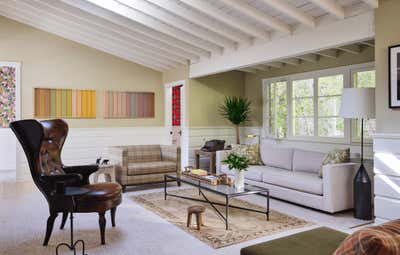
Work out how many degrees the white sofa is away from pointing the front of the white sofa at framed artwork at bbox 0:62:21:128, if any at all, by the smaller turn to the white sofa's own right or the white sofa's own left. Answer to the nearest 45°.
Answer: approximately 45° to the white sofa's own right

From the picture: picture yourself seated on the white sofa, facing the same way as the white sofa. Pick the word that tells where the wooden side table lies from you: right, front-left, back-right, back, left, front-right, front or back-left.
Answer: right

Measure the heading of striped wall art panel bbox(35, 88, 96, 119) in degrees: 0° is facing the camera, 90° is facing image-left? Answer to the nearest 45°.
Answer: approximately 0°

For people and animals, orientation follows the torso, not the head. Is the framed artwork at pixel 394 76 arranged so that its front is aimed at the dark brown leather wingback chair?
yes

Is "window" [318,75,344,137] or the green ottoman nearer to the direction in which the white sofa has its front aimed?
the green ottoman

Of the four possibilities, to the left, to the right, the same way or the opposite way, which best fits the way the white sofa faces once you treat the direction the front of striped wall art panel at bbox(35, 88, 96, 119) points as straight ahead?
to the right

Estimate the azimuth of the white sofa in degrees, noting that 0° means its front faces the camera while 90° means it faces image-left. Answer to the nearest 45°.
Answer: approximately 45°

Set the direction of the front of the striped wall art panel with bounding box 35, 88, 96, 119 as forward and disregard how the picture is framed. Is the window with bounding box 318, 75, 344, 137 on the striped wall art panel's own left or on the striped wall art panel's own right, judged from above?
on the striped wall art panel's own left

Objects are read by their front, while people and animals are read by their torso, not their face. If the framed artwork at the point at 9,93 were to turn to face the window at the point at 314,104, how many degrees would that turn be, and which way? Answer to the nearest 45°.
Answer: approximately 45° to its left

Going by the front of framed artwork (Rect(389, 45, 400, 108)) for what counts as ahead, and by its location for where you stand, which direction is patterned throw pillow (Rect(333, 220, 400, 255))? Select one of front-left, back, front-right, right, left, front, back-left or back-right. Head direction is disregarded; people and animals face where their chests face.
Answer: front-left

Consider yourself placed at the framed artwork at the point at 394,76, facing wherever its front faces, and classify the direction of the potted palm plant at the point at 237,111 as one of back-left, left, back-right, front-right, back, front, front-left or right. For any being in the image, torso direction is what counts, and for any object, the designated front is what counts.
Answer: right
